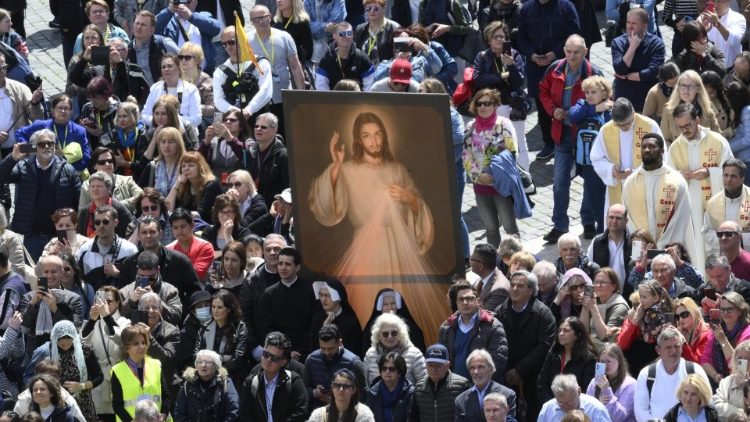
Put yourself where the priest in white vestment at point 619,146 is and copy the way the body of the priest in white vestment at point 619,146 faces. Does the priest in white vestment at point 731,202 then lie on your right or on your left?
on your left

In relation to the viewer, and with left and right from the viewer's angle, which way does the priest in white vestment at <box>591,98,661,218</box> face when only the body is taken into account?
facing the viewer

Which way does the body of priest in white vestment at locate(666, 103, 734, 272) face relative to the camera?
toward the camera

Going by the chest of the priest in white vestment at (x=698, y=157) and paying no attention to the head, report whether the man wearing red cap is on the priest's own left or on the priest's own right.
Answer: on the priest's own right

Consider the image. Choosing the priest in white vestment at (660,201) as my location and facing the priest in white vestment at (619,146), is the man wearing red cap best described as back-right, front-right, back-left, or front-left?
front-left

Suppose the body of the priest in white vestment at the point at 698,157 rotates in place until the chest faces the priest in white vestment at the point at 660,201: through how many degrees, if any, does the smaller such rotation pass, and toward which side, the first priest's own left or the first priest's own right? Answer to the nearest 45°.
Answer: approximately 45° to the first priest's own right

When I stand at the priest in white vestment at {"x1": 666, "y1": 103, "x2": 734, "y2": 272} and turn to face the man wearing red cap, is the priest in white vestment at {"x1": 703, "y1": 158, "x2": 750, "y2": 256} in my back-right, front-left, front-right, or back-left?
back-left
